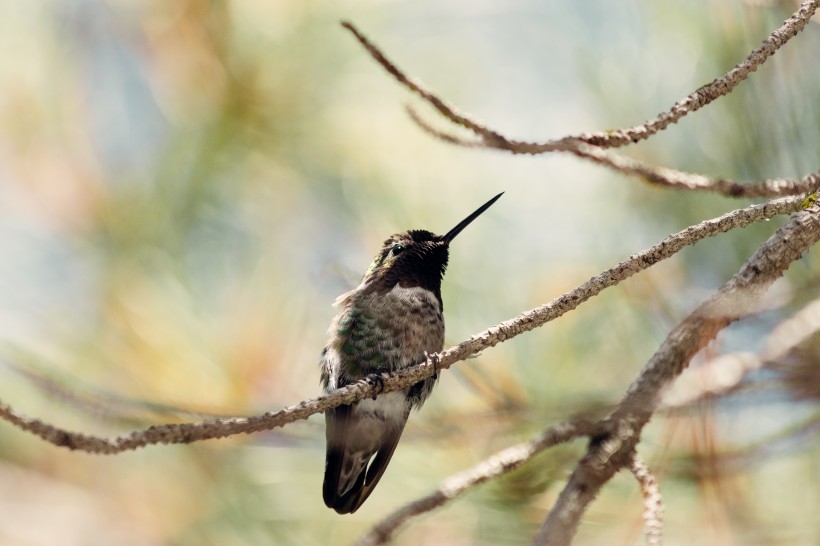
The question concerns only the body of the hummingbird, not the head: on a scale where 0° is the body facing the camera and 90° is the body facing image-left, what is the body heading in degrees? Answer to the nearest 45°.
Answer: approximately 315°

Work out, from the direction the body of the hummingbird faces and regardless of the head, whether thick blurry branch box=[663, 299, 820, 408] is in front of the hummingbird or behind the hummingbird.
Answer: in front

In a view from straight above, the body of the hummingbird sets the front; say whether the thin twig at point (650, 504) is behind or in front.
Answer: in front
